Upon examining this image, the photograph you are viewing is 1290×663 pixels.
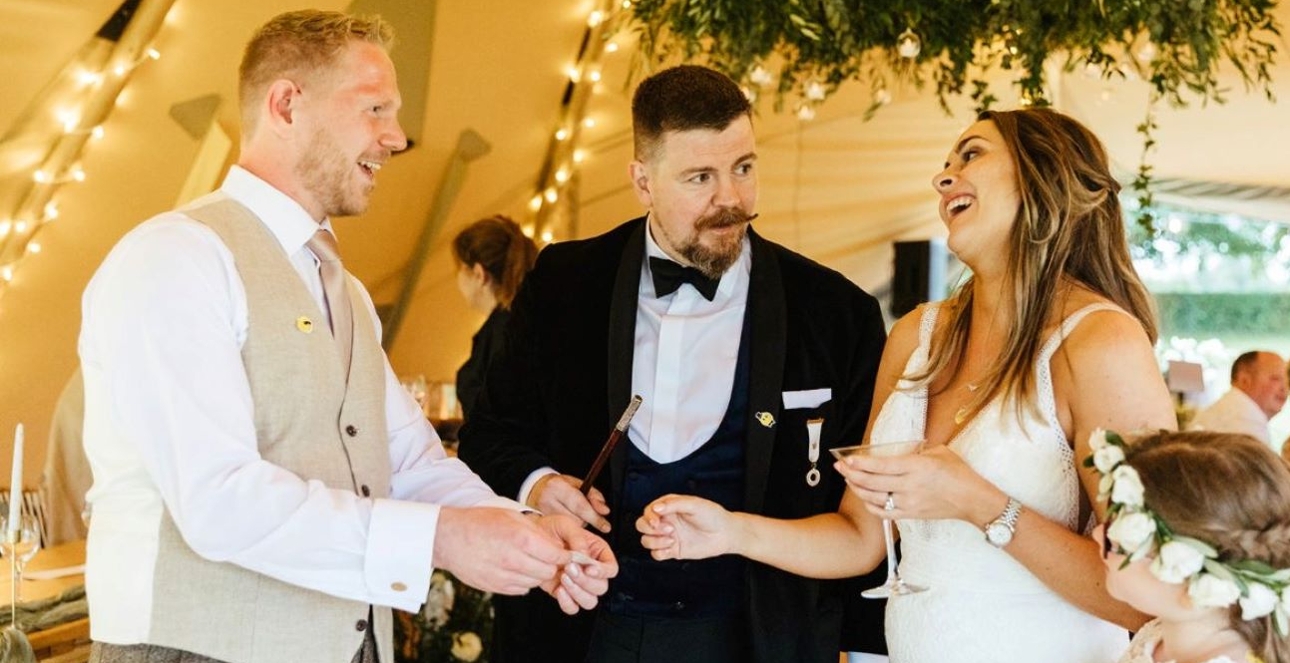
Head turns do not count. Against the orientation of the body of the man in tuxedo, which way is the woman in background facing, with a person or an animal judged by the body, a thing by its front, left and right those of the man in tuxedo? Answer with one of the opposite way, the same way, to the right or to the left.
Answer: to the right

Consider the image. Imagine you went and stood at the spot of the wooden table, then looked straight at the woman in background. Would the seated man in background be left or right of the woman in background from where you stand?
right

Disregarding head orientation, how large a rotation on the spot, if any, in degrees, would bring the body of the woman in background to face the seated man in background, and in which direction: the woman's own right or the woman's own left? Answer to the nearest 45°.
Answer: approximately 180°

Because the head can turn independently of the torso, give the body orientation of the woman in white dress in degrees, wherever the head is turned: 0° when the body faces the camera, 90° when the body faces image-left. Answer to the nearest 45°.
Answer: approximately 45°

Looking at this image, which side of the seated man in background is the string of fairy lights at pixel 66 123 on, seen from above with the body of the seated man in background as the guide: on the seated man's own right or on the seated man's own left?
on the seated man's own right

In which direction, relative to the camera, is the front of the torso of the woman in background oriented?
to the viewer's left

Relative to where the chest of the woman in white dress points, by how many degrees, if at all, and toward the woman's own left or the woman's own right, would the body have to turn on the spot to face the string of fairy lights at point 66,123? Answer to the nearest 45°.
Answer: approximately 90° to the woman's own right
